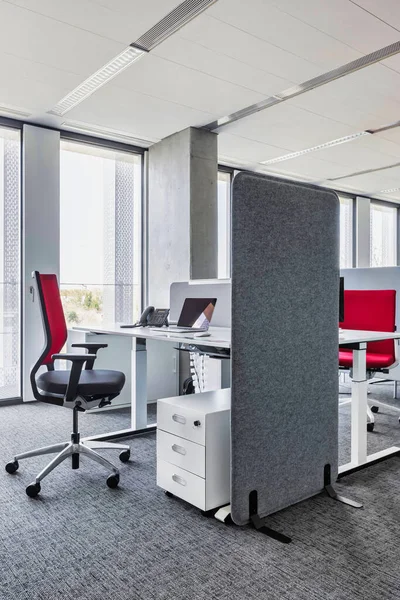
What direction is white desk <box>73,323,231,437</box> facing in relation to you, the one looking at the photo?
facing the viewer and to the left of the viewer

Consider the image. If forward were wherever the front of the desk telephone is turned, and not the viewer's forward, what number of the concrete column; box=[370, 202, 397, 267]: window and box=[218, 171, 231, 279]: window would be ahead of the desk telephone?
0

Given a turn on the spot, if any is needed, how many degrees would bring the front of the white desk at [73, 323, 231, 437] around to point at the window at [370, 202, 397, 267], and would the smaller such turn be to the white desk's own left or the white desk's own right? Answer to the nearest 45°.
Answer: approximately 180°

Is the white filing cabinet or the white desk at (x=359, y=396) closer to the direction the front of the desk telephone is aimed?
the white filing cabinet

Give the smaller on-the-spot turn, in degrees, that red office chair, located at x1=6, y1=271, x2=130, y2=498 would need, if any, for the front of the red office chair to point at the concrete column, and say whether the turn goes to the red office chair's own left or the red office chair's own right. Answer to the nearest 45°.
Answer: approximately 45° to the red office chair's own left

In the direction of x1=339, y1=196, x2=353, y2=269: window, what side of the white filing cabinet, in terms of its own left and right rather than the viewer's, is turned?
back

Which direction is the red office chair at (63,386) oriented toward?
to the viewer's right

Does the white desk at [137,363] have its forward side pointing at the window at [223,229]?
no

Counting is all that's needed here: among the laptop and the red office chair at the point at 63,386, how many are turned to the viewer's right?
1

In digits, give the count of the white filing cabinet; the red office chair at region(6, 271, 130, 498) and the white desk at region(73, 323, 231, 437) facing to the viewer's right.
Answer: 1

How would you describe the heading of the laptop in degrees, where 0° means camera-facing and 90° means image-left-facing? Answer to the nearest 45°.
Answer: approximately 45°

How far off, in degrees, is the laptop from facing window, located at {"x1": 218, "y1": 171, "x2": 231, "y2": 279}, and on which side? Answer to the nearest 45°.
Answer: approximately 135° to its right

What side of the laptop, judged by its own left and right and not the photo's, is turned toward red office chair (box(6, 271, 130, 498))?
front

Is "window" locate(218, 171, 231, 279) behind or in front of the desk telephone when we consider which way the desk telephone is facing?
behind

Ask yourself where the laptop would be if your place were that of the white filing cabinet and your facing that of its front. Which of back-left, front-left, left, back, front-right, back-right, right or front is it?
back-right
